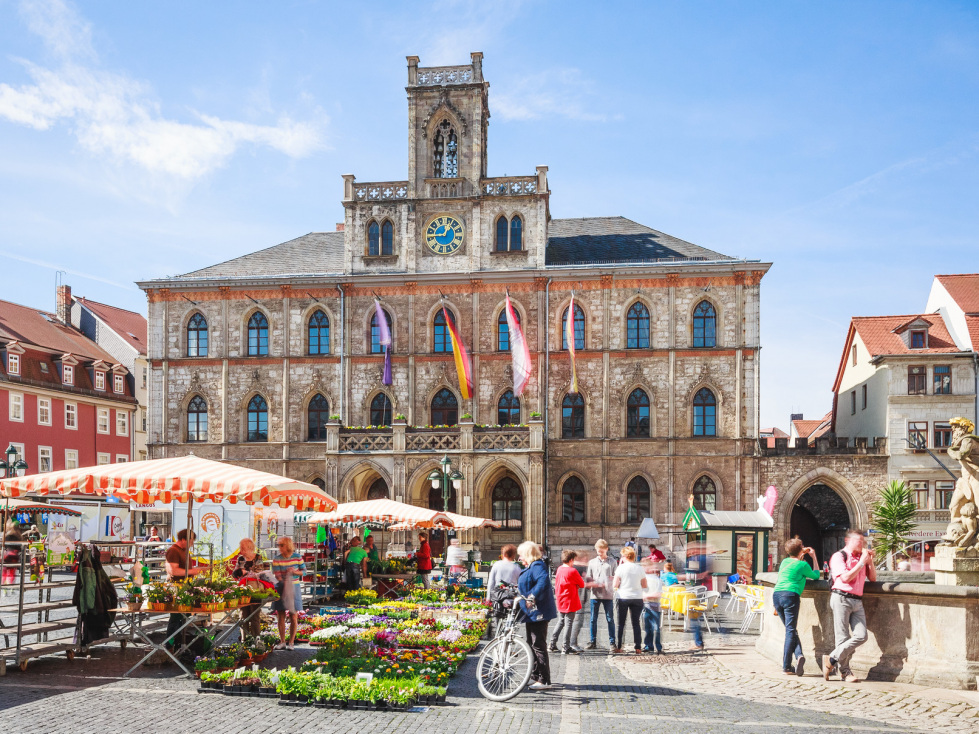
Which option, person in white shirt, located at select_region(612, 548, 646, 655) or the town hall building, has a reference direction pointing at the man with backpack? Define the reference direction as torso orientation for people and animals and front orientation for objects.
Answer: the town hall building

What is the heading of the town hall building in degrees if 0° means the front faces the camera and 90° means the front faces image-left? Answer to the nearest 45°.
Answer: approximately 0°

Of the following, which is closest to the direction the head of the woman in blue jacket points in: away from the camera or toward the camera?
away from the camera

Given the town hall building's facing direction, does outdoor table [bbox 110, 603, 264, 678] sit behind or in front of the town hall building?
in front

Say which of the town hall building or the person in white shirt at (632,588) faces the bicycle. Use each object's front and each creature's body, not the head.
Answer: the town hall building
